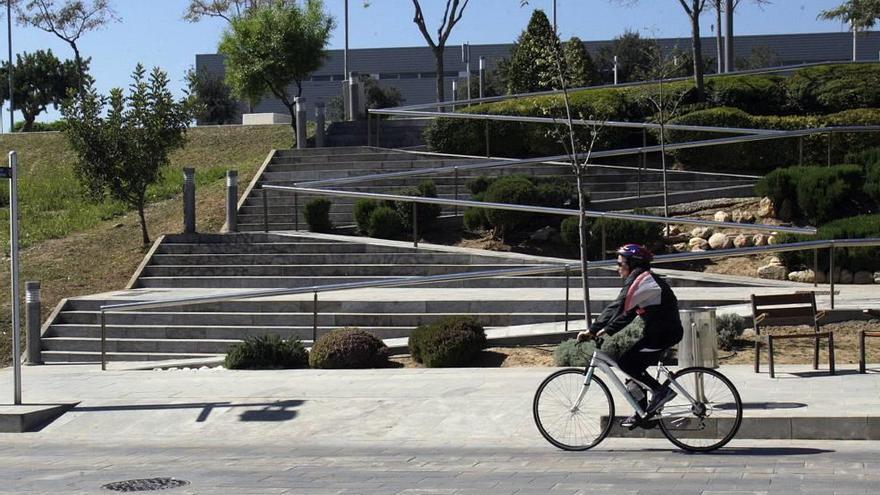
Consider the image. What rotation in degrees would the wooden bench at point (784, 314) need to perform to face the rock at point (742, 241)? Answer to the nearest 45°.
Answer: approximately 135° to its left

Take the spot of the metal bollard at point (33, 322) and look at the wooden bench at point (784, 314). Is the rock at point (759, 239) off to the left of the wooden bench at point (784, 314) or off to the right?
left

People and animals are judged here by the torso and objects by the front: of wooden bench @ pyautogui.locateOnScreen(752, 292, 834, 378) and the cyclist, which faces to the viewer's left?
the cyclist

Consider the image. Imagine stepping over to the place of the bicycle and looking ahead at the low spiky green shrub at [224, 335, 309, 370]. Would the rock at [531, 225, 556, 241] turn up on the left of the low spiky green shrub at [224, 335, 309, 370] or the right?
right

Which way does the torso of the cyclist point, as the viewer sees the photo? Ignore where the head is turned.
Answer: to the viewer's left

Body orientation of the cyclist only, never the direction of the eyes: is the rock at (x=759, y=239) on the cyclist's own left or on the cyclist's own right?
on the cyclist's own right

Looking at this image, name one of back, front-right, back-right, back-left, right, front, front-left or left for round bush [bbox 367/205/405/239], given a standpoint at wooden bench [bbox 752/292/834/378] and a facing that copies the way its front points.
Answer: back

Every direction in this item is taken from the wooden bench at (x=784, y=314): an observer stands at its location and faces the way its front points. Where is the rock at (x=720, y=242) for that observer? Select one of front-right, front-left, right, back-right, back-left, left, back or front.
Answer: back-left

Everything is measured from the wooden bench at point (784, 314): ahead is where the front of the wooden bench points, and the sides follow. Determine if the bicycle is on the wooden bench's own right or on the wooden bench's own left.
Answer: on the wooden bench's own right

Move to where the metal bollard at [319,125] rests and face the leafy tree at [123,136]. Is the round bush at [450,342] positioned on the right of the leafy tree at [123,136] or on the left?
left

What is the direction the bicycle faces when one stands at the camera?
facing to the left of the viewer
